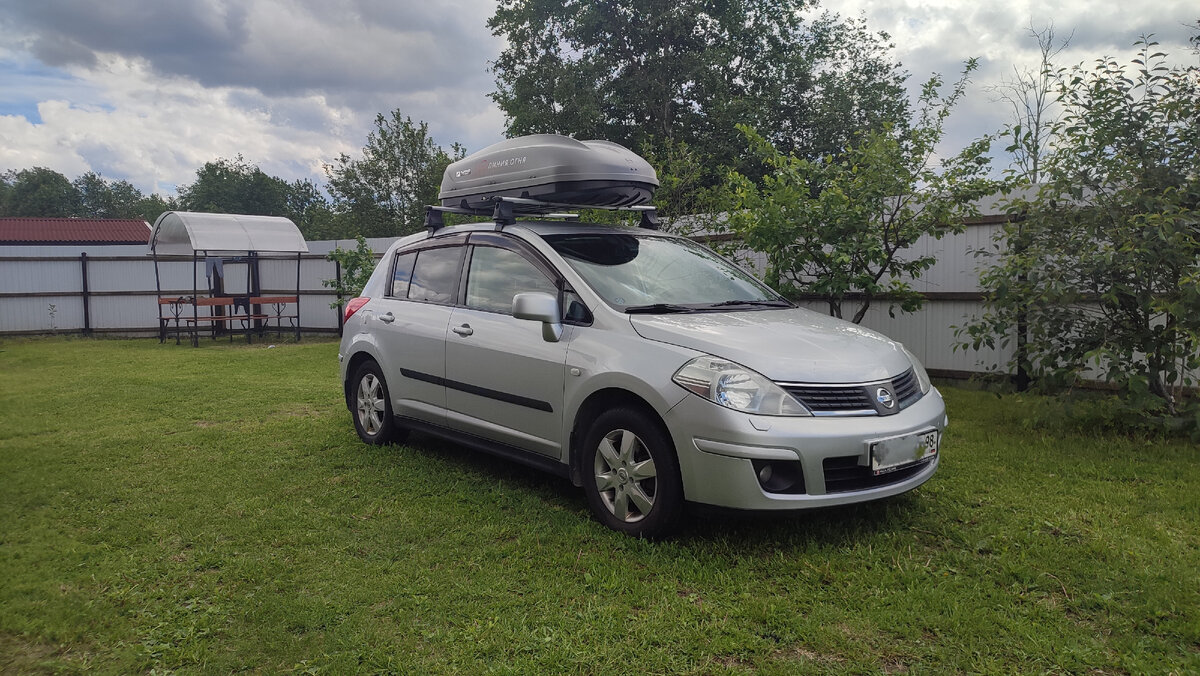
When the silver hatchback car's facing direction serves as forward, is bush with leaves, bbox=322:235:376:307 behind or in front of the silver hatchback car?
behind

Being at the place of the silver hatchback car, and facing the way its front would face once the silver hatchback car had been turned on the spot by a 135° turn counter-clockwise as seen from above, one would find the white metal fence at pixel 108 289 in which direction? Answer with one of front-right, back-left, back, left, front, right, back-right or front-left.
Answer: front-left

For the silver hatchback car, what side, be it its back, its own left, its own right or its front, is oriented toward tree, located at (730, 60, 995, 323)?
left

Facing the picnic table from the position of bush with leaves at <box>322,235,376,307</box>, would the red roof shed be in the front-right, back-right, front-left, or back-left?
front-right

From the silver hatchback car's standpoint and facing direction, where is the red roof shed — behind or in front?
behind

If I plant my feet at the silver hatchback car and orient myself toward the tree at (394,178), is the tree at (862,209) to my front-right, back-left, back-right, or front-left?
front-right

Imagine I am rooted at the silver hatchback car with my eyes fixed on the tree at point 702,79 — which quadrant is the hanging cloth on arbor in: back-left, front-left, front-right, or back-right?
front-left

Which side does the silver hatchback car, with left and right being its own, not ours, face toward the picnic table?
back

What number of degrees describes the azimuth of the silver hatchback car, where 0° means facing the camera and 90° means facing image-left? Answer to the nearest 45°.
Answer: approximately 315°

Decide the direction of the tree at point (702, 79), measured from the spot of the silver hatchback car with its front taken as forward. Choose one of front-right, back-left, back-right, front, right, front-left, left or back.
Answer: back-left

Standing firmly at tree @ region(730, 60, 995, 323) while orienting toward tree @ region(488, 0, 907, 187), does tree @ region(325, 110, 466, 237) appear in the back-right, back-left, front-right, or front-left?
front-left

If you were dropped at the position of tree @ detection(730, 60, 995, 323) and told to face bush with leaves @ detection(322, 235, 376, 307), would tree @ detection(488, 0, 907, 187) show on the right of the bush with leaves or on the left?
right

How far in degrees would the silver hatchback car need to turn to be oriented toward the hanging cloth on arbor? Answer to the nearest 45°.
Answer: approximately 180°

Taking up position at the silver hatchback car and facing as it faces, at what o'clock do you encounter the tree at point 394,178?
The tree is roughly at 7 o'clock from the silver hatchback car.
